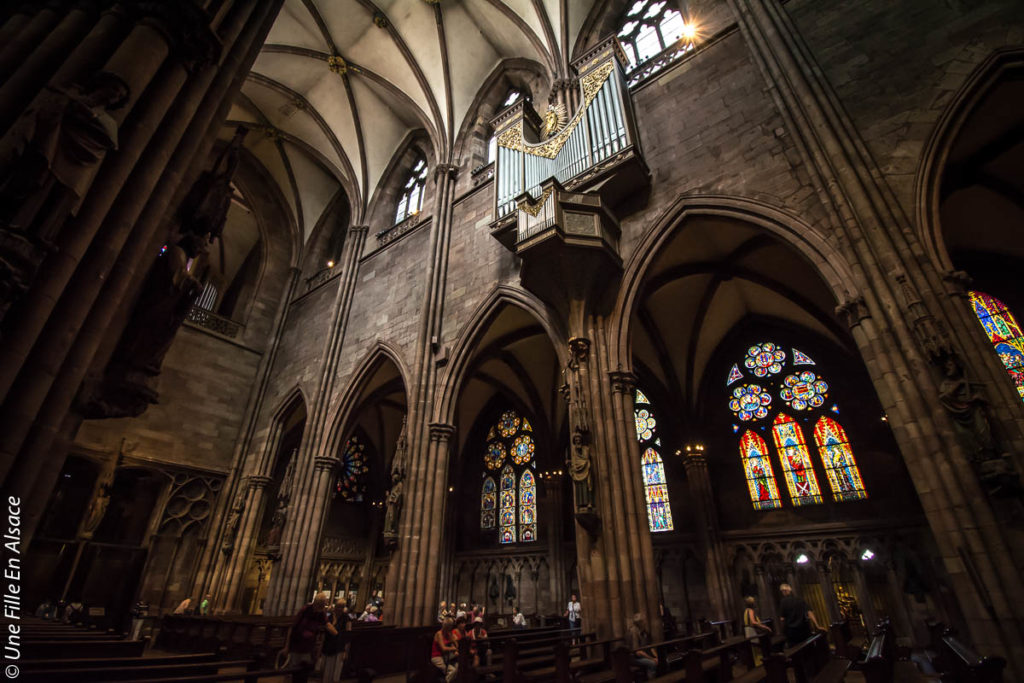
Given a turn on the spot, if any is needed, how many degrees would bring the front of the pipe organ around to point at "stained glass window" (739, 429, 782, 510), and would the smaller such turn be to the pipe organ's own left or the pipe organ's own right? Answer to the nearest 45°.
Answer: approximately 180°

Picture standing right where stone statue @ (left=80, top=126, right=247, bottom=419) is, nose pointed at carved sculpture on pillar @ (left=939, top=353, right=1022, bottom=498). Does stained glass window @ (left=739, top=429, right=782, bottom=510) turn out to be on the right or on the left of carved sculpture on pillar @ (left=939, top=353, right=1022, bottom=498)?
left

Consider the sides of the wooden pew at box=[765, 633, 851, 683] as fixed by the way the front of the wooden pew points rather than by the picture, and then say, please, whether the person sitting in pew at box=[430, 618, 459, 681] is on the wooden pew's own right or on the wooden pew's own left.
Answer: on the wooden pew's own right

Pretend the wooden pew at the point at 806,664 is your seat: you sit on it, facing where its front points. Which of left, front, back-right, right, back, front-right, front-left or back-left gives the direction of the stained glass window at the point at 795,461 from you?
back-left

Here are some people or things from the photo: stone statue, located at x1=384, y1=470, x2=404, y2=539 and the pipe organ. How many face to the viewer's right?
0

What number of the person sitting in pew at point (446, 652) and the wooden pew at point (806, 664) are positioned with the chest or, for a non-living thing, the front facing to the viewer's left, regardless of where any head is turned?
0

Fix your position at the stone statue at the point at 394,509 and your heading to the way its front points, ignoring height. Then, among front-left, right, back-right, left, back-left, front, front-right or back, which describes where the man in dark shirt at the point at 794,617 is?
left

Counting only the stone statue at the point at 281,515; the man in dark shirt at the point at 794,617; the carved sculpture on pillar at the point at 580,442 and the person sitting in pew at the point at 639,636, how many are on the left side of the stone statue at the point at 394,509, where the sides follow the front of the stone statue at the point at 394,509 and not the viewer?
3

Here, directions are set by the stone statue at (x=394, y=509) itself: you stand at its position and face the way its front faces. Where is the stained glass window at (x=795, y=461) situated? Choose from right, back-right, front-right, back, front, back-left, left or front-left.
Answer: back-left

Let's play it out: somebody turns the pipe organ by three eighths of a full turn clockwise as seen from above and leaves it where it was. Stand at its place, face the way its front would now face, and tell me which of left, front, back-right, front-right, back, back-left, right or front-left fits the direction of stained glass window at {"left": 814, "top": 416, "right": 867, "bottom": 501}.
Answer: front-right

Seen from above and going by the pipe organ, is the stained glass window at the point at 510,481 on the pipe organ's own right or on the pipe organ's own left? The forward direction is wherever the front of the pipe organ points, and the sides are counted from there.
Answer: on the pipe organ's own right

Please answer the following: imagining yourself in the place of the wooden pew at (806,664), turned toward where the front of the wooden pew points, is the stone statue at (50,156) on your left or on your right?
on your right

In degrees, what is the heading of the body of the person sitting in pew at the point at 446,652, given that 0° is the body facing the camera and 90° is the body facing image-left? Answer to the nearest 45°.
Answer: approximately 315°
